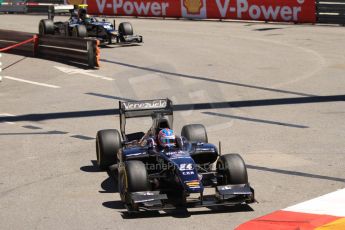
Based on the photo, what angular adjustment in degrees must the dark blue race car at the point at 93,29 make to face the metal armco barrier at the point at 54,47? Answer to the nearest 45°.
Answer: approximately 90° to its right

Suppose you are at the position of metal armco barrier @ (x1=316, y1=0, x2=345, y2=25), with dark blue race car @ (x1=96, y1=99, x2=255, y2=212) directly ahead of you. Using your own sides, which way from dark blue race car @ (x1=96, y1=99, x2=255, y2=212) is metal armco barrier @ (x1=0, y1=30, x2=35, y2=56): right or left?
right

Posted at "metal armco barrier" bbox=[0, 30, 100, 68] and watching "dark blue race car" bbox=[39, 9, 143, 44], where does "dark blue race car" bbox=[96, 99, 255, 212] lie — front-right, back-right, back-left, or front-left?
back-right

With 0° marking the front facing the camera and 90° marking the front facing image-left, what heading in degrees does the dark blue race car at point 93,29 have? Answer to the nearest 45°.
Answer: approximately 315°

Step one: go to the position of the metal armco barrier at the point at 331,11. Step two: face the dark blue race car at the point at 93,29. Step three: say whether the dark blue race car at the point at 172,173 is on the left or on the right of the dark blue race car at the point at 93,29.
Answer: left

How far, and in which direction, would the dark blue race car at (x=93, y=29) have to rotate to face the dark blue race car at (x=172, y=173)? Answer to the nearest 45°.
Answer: approximately 45° to its right

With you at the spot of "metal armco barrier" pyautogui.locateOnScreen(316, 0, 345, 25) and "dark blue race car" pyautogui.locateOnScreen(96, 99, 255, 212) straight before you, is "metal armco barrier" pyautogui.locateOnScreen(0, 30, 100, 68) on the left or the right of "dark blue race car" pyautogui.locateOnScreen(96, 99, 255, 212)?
right
